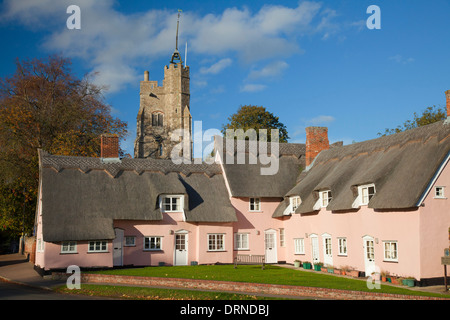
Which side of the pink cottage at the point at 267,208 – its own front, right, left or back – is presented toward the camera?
front

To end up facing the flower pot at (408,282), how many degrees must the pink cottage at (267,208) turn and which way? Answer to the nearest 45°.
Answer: approximately 45° to its left
